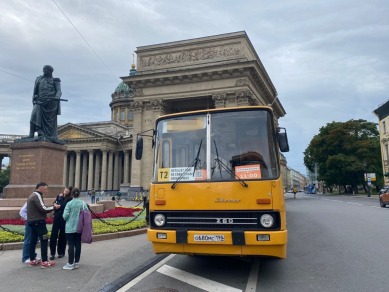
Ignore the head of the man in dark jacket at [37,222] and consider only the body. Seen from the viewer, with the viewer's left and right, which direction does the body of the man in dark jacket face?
facing to the right of the viewer

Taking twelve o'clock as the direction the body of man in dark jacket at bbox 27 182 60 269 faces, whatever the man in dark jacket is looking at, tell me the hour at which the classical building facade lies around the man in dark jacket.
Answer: The classical building facade is roughly at 10 o'clock from the man in dark jacket.

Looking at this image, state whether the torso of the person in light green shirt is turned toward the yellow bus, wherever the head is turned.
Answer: no

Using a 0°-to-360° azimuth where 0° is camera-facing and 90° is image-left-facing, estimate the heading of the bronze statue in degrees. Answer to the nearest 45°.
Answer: approximately 0°

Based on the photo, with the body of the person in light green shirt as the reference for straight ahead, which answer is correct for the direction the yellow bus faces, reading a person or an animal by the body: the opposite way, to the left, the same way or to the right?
to the left

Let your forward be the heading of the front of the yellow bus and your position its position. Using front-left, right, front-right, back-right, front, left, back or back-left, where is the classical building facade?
back

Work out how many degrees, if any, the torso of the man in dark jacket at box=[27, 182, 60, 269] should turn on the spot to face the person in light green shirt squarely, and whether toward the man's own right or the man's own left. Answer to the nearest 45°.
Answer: approximately 45° to the man's own right

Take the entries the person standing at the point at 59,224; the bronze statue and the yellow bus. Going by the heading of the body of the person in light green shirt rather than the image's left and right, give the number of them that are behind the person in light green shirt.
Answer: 1

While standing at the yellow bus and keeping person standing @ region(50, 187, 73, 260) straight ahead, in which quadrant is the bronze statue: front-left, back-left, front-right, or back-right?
front-right

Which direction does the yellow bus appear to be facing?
toward the camera

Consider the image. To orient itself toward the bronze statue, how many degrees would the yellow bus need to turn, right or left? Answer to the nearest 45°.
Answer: approximately 135° to its right

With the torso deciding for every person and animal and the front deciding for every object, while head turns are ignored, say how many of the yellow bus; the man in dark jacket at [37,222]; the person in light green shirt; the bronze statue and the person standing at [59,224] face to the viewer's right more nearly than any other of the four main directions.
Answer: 1

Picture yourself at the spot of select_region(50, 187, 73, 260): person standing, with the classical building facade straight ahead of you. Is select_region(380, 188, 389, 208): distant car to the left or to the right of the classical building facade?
right
